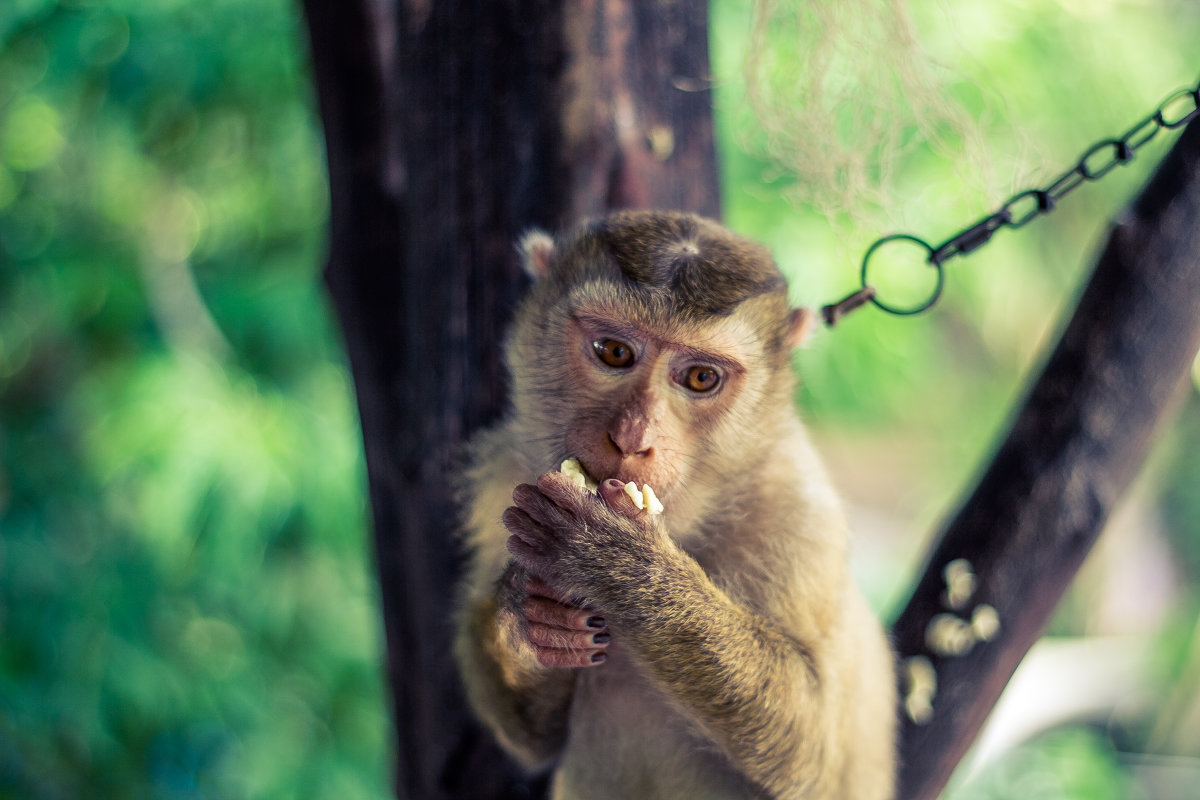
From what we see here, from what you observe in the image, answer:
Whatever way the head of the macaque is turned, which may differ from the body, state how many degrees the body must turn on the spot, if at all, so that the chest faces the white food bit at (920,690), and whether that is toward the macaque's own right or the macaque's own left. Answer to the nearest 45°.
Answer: approximately 135° to the macaque's own left

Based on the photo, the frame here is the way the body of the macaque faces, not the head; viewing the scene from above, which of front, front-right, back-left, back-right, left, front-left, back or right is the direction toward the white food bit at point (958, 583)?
back-left

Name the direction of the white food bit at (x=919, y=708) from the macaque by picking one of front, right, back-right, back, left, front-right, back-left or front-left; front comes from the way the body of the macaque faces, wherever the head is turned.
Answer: back-left

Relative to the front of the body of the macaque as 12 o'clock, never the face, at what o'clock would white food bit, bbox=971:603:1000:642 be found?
The white food bit is roughly at 8 o'clock from the macaque.

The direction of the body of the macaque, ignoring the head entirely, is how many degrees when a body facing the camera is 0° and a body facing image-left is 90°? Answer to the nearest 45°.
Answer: approximately 0°

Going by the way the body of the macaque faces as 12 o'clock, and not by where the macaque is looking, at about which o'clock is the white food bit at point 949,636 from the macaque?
The white food bit is roughly at 8 o'clock from the macaque.
